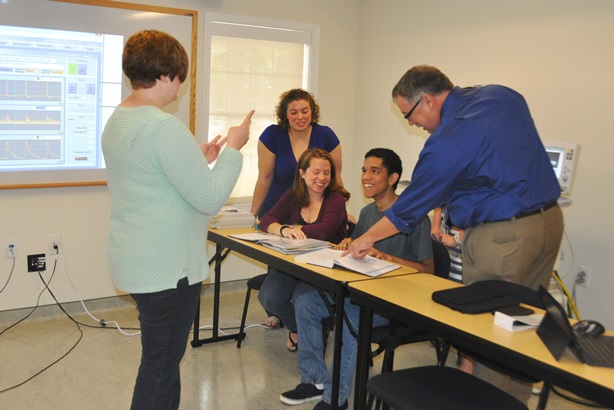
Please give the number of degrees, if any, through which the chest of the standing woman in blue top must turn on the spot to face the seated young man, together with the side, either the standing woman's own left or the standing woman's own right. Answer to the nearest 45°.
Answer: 0° — they already face them

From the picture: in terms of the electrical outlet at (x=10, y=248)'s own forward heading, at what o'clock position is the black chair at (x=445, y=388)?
The black chair is roughly at 11 o'clock from the electrical outlet.

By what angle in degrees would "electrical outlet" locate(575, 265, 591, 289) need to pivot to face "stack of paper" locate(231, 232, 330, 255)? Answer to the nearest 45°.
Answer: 0° — it already faces it

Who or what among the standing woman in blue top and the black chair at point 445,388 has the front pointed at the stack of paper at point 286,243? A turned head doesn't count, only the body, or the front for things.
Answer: the standing woman in blue top

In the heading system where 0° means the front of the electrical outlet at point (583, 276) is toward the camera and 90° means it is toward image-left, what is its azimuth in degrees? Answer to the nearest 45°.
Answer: approximately 45°

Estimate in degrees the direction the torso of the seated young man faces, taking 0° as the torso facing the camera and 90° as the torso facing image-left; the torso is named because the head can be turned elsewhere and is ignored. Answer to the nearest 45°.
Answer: approximately 45°
